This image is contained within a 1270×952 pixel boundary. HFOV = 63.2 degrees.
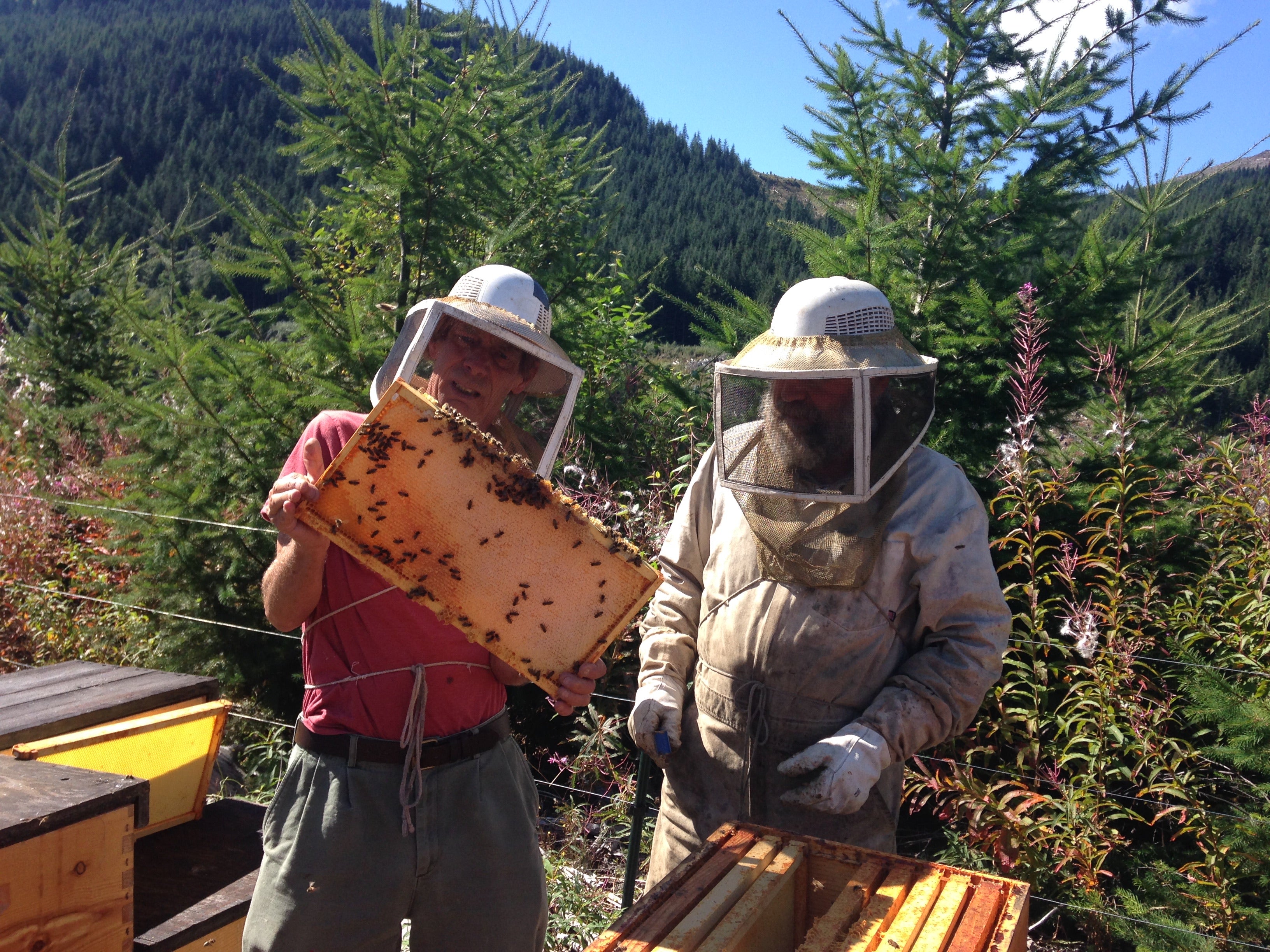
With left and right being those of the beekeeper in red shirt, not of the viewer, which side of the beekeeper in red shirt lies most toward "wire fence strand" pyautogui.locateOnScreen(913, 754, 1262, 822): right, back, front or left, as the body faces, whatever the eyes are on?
left

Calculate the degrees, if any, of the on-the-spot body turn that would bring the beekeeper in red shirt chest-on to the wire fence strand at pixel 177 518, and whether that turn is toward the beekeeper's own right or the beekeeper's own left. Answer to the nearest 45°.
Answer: approximately 180°

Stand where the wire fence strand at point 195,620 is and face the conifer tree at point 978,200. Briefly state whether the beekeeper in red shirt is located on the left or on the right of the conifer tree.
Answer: right

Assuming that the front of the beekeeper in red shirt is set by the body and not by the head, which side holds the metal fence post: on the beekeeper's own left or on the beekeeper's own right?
on the beekeeper's own left

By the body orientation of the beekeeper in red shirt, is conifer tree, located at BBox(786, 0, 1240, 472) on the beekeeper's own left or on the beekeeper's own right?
on the beekeeper's own left

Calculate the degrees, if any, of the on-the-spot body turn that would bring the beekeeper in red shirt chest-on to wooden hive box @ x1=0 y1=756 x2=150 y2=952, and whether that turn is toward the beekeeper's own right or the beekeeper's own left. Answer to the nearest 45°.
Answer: approximately 90° to the beekeeper's own right

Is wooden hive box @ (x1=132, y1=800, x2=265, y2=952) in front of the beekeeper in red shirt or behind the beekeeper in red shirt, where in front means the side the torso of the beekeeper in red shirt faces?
behind

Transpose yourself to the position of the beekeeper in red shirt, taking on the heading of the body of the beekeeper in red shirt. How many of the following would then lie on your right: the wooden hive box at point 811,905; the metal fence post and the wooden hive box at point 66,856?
1

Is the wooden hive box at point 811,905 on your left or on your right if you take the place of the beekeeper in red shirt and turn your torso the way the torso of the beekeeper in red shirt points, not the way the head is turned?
on your left

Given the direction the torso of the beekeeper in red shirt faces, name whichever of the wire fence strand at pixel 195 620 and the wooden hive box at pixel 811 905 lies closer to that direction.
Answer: the wooden hive box

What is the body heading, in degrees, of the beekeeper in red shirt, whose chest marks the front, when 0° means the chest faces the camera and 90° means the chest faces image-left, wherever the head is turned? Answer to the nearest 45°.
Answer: approximately 0°

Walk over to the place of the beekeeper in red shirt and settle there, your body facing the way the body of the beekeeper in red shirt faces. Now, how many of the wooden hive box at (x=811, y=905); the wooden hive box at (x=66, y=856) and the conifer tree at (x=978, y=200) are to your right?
1
